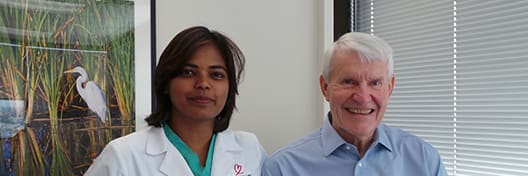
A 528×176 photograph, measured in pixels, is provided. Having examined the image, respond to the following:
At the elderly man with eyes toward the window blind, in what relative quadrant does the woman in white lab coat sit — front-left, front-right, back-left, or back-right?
back-left

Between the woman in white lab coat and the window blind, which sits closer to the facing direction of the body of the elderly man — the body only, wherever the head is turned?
the woman in white lab coat

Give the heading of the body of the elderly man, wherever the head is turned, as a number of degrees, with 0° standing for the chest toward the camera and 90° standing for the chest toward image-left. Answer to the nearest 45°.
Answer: approximately 0°

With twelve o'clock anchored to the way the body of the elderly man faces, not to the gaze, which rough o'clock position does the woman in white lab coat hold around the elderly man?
The woman in white lab coat is roughly at 2 o'clock from the elderly man.

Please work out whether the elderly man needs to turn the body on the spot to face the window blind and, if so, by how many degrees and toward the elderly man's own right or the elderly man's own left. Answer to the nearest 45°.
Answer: approximately 135° to the elderly man's own left
